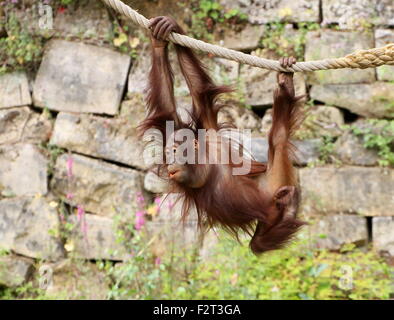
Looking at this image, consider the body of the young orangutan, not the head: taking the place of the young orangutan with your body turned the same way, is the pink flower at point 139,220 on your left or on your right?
on your right

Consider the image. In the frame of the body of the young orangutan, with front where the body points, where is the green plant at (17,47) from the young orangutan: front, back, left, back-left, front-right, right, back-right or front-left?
front-right

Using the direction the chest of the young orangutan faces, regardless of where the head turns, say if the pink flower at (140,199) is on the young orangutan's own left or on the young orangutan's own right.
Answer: on the young orangutan's own right

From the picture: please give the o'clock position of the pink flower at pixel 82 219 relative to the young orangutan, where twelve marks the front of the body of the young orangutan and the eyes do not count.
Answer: The pink flower is roughly at 2 o'clock from the young orangutan.
